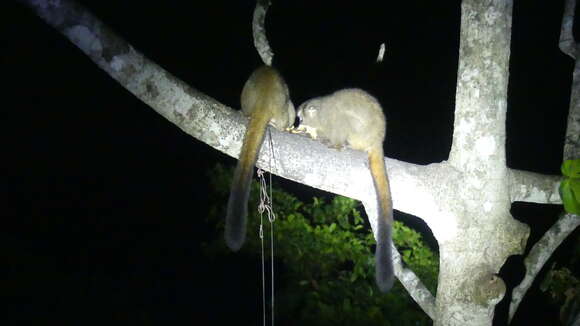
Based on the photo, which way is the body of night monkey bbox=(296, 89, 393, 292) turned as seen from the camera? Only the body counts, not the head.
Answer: to the viewer's left

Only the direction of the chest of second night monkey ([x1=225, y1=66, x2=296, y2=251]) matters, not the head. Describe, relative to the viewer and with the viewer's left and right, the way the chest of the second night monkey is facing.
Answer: facing away from the viewer

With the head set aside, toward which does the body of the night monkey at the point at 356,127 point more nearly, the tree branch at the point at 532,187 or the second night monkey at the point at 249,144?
the second night monkey

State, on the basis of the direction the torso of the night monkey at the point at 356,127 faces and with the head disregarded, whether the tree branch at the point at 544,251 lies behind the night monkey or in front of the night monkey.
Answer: behind

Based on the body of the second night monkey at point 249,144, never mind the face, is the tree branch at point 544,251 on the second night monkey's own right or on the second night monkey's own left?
on the second night monkey's own right

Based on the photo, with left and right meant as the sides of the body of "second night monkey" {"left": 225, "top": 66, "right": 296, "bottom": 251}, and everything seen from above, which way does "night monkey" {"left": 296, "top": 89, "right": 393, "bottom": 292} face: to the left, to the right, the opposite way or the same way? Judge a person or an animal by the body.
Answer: to the left

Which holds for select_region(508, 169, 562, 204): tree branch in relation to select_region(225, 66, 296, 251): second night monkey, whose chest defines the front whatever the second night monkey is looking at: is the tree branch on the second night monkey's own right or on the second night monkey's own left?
on the second night monkey's own right

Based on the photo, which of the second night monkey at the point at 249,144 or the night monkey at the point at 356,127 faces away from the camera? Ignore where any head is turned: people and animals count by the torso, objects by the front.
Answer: the second night monkey
